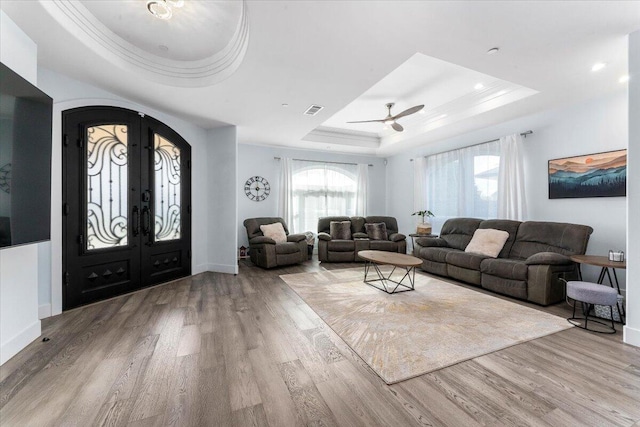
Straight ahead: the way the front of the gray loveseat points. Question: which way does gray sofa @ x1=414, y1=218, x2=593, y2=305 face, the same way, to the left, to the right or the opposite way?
to the right

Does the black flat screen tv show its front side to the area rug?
yes

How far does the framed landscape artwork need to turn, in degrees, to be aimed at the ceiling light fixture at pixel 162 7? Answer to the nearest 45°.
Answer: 0° — it already faces it

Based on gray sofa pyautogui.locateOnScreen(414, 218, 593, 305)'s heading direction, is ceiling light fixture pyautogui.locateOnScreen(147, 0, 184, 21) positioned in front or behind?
in front

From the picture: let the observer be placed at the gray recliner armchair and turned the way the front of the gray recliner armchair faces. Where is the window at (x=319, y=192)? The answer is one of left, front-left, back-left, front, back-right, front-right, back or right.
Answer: left

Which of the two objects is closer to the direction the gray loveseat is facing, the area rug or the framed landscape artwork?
the area rug

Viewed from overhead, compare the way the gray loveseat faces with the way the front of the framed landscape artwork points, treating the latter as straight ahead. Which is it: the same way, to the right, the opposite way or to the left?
to the left

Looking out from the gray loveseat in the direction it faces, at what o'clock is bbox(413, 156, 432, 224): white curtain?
The white curtain is roughly at 8 o'clock from the gray loveseat.

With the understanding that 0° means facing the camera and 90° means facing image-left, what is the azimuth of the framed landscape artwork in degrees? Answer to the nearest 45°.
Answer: approximately 45°

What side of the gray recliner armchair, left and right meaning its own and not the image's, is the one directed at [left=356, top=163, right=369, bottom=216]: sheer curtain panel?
left

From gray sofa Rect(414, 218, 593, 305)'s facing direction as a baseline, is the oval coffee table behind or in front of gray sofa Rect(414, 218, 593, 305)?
in front

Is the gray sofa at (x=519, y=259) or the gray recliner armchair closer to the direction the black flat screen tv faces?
the gray sofa

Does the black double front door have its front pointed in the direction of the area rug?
yes

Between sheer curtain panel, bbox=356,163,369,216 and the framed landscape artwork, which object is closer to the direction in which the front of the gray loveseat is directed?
the framed landscape artwork

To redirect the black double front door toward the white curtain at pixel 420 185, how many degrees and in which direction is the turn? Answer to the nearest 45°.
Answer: approximately 45° to its left

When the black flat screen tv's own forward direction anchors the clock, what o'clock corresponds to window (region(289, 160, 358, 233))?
The window is roughly at 10 o'clock from the black flat screen tv.
